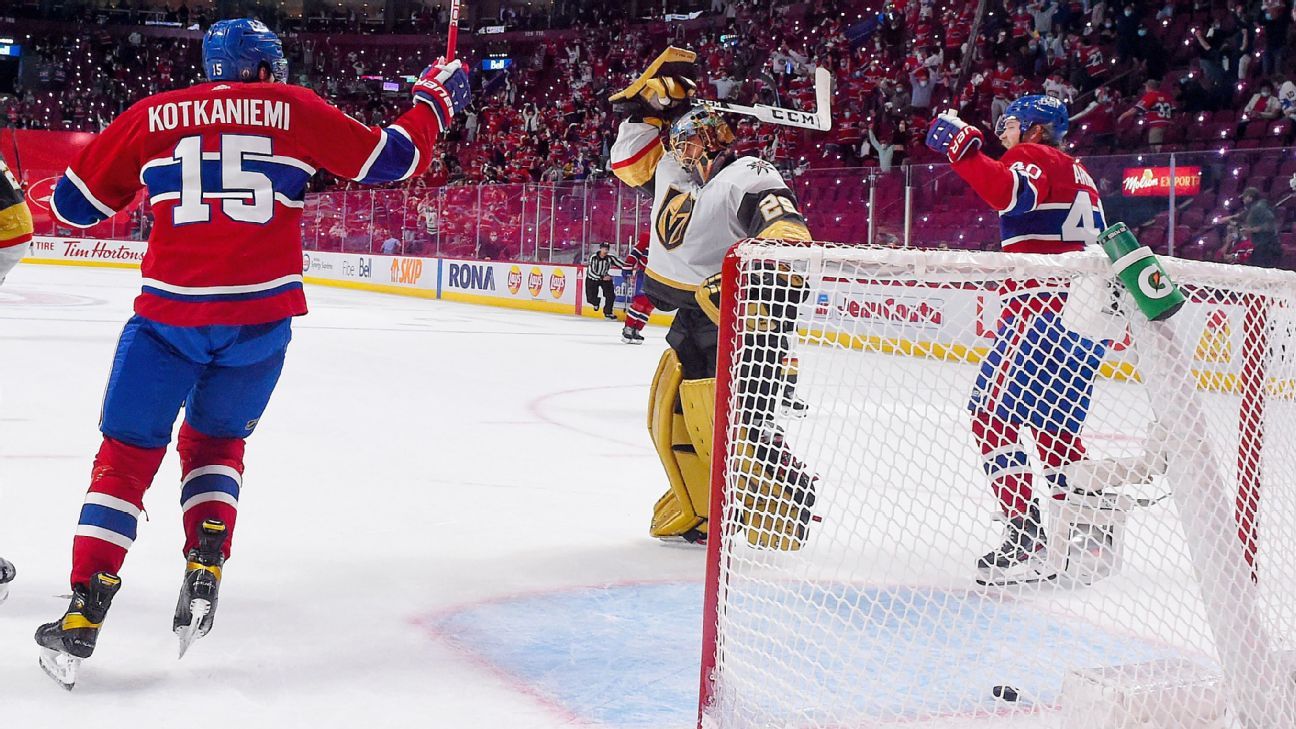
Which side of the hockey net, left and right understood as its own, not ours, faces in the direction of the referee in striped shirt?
front

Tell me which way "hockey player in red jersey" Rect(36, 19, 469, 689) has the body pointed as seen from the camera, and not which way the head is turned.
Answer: away from the camera

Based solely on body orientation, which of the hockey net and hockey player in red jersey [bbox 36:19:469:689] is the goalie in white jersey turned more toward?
the hockey player in red jersey

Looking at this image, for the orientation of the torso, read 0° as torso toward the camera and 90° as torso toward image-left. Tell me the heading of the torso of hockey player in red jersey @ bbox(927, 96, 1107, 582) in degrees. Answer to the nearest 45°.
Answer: approximately 135°

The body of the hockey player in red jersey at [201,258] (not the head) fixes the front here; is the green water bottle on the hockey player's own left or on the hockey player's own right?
on the hockey player's own right

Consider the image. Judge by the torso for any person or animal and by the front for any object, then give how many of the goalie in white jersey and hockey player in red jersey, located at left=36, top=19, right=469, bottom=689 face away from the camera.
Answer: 1

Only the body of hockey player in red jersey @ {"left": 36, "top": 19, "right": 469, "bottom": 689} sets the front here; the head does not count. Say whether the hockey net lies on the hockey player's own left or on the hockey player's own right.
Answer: on the hockey player's own right

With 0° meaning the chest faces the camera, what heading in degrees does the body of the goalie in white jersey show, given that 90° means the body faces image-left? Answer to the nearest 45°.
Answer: approximately 45°

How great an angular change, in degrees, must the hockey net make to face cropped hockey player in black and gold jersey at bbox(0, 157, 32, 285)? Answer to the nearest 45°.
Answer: approximately 45° to its left

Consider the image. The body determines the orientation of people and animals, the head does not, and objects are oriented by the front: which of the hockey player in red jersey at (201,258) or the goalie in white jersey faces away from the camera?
the hockey player in red jersey

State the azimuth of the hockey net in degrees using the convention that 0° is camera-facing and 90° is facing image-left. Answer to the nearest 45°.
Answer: approximately 135°

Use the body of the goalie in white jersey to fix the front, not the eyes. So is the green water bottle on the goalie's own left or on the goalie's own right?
on the goalie's own left
